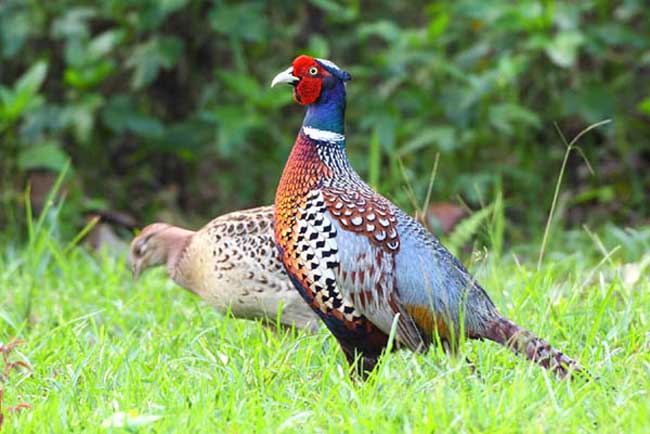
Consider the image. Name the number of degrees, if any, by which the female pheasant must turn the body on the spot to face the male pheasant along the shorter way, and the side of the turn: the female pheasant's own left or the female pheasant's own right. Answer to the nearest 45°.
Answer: approximately 135° to the female pheasant's own left

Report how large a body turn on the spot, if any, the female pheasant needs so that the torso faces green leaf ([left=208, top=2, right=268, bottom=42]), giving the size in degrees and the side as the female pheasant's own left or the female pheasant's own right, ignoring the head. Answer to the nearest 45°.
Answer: approximately 90° to the female pheasant's own right

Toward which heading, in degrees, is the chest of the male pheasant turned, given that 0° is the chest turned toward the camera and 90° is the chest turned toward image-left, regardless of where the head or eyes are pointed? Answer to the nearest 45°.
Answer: approximately 90°

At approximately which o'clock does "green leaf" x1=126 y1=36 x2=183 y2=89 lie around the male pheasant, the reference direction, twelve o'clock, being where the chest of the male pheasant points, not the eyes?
The green leaf is roughly at 2 o'clock from the male pheasant.

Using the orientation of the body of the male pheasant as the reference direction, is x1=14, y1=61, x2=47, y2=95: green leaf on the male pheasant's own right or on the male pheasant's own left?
on the male pheasant's own right

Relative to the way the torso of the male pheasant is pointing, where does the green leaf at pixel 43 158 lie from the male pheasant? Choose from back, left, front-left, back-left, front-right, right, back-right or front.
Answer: front-right

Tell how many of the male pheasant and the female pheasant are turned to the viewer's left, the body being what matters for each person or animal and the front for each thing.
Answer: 2

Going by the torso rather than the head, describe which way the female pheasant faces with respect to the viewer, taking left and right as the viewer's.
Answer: facing to the left of the viewer

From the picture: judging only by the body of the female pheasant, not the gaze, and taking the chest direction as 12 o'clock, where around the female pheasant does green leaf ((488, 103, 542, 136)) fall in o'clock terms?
The green leaf is roughly at 4 o'clock from the female pheasant.
